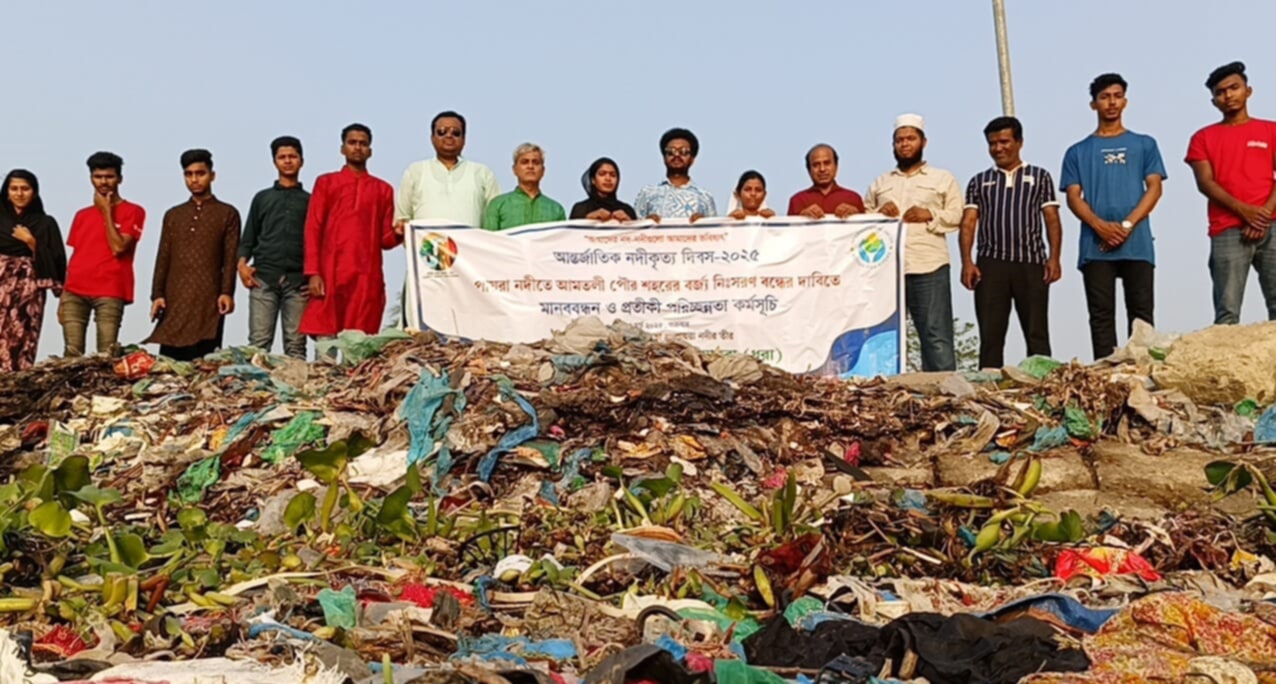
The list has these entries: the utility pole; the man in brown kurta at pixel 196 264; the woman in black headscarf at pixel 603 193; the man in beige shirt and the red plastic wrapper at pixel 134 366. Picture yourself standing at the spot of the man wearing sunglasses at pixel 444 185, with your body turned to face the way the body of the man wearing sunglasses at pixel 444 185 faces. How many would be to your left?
3

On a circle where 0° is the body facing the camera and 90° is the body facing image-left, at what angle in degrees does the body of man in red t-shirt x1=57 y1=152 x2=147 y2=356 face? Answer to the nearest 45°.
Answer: approximately 0°

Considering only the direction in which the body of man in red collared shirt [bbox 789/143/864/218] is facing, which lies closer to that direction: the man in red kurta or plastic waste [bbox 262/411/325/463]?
the plastic waste

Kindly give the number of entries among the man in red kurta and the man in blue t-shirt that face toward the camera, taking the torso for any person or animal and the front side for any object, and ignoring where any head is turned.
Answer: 2

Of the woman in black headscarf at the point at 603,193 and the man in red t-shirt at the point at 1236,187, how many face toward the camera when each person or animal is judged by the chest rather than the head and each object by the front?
2

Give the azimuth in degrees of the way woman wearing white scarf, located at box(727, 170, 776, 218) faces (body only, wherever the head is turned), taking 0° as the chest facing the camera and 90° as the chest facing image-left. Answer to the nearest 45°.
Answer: approximately 0°

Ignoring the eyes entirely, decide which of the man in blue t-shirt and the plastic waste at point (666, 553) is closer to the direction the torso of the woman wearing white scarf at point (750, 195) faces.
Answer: the plastic waste

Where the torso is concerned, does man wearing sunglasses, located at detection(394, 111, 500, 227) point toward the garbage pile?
yes
